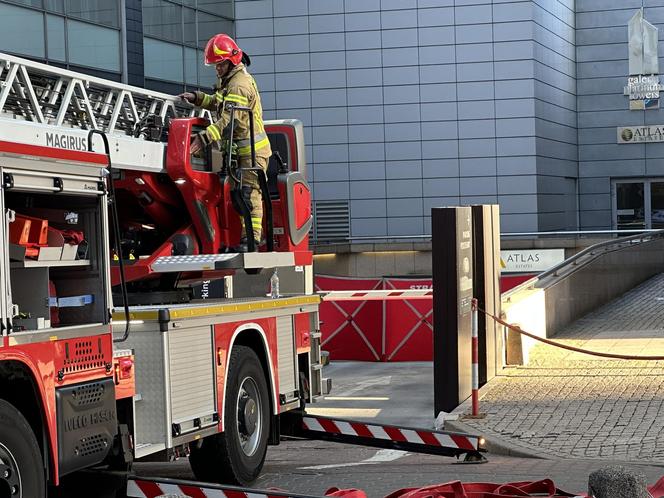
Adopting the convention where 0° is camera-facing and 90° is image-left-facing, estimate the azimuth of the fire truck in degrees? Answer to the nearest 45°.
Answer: approximately 45°

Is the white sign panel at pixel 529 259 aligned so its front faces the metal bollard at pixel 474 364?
yes

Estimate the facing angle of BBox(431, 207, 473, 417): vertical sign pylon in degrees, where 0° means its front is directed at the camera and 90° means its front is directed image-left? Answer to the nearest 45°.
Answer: approximately 315°

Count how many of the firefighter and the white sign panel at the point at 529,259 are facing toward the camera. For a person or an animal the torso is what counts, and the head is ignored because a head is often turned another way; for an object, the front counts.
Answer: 1

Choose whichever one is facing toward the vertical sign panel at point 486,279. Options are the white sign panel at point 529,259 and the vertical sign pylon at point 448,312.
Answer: the white sign panel

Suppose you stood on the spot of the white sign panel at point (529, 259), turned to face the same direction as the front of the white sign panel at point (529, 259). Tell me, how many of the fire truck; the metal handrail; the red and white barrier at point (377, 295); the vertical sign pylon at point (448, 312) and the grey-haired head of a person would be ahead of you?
5

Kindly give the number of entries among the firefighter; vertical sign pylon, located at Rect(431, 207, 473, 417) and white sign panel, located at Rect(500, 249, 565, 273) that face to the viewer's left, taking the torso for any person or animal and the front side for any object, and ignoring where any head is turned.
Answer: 1

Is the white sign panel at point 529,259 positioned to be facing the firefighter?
yes

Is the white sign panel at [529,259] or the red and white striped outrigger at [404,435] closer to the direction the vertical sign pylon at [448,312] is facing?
the red and white striped outrigger

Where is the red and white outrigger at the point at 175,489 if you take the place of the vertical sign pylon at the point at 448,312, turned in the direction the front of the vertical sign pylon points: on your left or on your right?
on your right

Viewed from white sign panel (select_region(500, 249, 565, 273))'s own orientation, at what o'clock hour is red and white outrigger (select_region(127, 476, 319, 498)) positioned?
The red and white outrigger is roughly at 12 o'clock from the white sign panel.

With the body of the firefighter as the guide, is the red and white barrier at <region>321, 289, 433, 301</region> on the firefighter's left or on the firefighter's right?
on the firefighter's right

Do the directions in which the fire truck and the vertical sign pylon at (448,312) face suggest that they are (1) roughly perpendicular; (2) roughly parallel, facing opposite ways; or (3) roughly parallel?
roughly perpendicular

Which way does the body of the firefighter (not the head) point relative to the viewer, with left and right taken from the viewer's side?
facing to the left of the viewer
